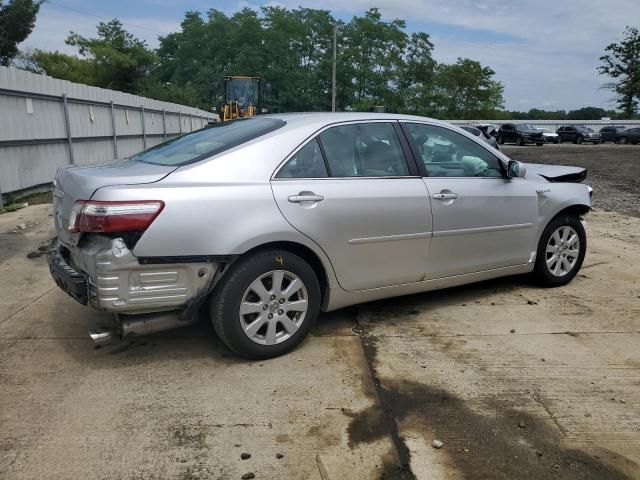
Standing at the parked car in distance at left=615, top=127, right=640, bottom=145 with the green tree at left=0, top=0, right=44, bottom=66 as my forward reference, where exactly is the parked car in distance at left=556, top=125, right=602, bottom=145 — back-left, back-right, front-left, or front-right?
front-right

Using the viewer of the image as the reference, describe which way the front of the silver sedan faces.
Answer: facing away from the viewer and to the right of the viewer

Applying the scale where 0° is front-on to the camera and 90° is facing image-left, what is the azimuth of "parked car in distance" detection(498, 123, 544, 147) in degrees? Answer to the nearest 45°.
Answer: approximately 315°

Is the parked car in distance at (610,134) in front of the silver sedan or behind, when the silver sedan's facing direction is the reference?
in front

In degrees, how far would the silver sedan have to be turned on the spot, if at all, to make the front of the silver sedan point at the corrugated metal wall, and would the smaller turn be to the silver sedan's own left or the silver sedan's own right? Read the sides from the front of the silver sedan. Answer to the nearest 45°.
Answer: approximately 90° to the silver sedan's own left

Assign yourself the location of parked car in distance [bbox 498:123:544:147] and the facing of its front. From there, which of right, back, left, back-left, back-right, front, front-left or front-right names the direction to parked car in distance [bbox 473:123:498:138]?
front-right

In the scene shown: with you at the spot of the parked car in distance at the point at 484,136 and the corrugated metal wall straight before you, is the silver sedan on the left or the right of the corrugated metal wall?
left

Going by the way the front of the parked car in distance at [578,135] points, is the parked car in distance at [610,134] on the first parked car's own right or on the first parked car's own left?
on the first parked car's own left

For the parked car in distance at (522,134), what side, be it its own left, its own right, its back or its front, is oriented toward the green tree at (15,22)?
right

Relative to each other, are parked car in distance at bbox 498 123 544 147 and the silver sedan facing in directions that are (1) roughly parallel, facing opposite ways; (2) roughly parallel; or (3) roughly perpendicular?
roughly perpendicular

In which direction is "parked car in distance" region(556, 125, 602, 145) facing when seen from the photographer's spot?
facing the viewer and to the right of the viewer

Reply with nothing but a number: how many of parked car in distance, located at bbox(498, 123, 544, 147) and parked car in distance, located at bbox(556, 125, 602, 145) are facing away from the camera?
0

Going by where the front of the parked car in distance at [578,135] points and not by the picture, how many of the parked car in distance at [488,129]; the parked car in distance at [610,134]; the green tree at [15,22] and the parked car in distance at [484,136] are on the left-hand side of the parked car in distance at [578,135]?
1

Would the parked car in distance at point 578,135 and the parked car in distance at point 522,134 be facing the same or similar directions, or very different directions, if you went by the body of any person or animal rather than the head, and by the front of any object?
same or similar directions

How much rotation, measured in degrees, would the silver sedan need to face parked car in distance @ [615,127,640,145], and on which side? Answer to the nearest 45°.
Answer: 0° — it already faces it

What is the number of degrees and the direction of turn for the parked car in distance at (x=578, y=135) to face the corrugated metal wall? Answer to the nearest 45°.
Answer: approximately 45° to its right

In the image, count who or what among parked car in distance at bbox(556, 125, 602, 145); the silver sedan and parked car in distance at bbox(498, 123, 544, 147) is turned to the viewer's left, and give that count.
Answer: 0
